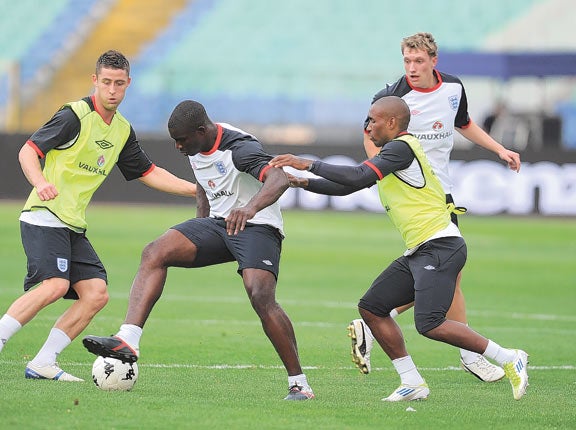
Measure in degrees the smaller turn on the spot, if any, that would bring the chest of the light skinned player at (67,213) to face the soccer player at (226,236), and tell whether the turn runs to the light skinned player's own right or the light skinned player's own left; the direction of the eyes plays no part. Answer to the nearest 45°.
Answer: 0° — they already face them

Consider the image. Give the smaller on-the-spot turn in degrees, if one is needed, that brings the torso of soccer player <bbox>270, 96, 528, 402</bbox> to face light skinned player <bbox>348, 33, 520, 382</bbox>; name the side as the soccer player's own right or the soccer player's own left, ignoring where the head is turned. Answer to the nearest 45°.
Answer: approximately 90° to the soccer player's own right

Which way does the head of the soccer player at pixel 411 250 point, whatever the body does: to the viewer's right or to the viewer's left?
to the viewer's left

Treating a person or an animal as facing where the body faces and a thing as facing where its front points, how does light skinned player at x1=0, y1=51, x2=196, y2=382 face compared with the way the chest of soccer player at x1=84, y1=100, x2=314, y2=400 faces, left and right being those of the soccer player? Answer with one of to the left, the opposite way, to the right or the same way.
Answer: to the left

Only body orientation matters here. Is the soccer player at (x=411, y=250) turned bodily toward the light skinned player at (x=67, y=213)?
yes

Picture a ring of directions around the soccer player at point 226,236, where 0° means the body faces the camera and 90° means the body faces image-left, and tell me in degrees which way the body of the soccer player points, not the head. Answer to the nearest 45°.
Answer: approximately 45°

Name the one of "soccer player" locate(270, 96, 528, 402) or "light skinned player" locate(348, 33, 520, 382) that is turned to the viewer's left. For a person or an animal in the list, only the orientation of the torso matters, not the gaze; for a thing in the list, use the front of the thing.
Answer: the soccer player

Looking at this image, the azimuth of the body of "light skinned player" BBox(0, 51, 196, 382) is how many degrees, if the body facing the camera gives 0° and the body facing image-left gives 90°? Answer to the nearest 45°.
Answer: approximately 315°

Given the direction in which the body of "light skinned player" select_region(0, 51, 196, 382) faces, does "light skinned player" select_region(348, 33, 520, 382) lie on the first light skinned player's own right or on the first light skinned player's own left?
on the first light skinned player's own left

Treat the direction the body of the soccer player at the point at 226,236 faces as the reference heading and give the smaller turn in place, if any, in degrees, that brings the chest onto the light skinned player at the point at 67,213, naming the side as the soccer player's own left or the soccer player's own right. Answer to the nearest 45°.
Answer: approximately 90° to the soccer player's own right

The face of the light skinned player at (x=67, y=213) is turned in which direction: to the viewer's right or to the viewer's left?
to the viewer's right

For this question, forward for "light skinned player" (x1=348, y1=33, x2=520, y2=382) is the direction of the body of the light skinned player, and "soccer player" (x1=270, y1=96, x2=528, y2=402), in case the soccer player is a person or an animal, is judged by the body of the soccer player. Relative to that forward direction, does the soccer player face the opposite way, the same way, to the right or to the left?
to the right

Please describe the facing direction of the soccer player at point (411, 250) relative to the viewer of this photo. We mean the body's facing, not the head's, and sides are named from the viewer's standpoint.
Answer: facing to the left of the viewer

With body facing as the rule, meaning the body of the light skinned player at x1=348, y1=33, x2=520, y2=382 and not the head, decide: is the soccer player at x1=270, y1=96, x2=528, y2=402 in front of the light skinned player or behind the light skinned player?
in front
